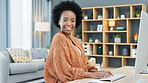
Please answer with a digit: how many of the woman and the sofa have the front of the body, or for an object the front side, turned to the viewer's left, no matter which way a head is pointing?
0

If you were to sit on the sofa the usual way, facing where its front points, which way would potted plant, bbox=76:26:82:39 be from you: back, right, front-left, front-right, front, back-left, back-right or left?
left

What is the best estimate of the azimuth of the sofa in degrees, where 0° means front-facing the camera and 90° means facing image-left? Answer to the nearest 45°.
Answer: approximately 315°

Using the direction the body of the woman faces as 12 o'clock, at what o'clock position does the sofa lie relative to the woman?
The sofa is roughly at 7 o'clock from the woman.

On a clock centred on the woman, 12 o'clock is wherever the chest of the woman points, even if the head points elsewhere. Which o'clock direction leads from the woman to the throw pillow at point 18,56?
The throw pillow is roughly at 7 o'clock from the woman.

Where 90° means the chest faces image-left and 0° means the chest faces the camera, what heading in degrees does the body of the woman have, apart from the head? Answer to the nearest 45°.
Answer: approximately 315°

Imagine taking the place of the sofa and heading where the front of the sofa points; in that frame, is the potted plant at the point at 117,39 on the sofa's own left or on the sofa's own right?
on the sofa's own left

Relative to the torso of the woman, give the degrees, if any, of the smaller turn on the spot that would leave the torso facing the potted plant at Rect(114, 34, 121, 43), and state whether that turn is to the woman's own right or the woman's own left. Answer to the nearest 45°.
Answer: approximately 135° to the woman's own left
